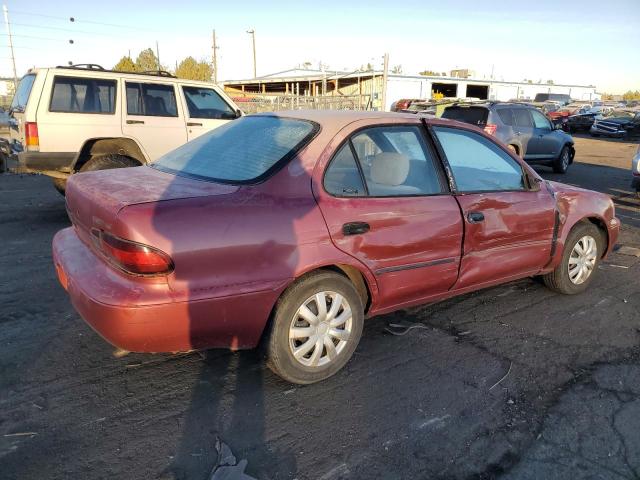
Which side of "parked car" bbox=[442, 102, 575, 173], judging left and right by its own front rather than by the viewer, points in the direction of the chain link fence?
left

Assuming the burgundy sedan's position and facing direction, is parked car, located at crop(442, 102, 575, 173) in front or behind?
in front

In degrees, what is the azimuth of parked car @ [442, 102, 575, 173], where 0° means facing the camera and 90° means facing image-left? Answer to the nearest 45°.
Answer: approximately 225°

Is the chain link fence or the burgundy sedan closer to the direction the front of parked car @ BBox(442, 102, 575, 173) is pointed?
the chain link fence

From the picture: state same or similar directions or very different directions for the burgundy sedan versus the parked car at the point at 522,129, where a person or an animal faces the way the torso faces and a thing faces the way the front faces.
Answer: same or similar directions

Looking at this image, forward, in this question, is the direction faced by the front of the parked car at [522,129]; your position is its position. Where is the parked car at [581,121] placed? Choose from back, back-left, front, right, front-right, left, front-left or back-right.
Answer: front-left

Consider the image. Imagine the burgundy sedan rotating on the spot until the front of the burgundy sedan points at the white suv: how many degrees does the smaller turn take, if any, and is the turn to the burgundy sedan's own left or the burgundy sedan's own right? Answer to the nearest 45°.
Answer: approximately 90° to the burgundy sedan's own left

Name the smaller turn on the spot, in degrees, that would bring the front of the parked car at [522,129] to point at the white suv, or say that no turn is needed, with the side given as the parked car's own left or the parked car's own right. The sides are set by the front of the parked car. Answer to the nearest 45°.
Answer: approximately 180°

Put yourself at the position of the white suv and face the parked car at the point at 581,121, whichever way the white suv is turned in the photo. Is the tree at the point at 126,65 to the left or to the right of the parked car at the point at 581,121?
left

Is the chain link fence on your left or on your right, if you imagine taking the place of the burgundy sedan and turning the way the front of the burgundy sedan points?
on your left

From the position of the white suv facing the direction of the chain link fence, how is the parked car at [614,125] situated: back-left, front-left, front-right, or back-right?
front-right

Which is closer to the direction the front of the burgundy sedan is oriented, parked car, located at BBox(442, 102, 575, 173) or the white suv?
the parked car

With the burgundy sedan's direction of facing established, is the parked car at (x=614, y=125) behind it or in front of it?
in front

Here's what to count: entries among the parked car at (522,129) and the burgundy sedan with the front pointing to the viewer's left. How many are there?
0

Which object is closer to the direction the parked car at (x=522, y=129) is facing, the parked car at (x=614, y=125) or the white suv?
the parked car

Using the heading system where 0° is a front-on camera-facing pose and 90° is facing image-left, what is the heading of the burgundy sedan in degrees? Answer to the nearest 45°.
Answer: approximately 225°

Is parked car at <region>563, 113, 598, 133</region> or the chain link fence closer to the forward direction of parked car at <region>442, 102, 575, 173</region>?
the parked car
